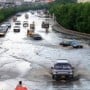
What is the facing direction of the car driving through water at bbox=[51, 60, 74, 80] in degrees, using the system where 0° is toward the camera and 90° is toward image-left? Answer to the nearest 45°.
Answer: approximately 0°
